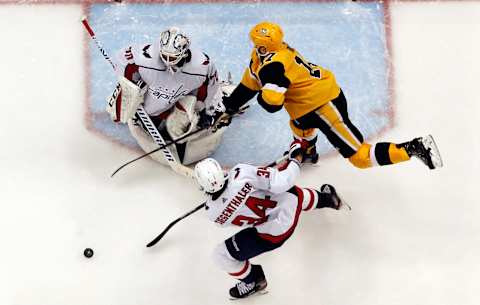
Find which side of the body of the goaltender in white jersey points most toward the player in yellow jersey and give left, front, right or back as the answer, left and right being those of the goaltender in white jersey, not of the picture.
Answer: left

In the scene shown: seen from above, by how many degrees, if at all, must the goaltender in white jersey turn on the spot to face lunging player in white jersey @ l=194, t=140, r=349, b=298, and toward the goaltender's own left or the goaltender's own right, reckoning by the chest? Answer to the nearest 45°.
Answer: approximately 45° to the goaltender's own left

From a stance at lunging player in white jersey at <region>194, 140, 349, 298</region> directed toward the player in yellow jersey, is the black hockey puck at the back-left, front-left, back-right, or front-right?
back-left

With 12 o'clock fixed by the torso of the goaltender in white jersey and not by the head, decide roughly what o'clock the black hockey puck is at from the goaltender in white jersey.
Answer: The black hockey puck is roughly at 2 o'clock from the goaltender in white jersey.

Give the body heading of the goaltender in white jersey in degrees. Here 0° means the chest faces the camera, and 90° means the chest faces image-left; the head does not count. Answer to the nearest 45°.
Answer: approximately 0°

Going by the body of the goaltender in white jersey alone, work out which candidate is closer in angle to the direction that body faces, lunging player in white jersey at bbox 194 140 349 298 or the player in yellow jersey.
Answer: the lunging player in white jersey
